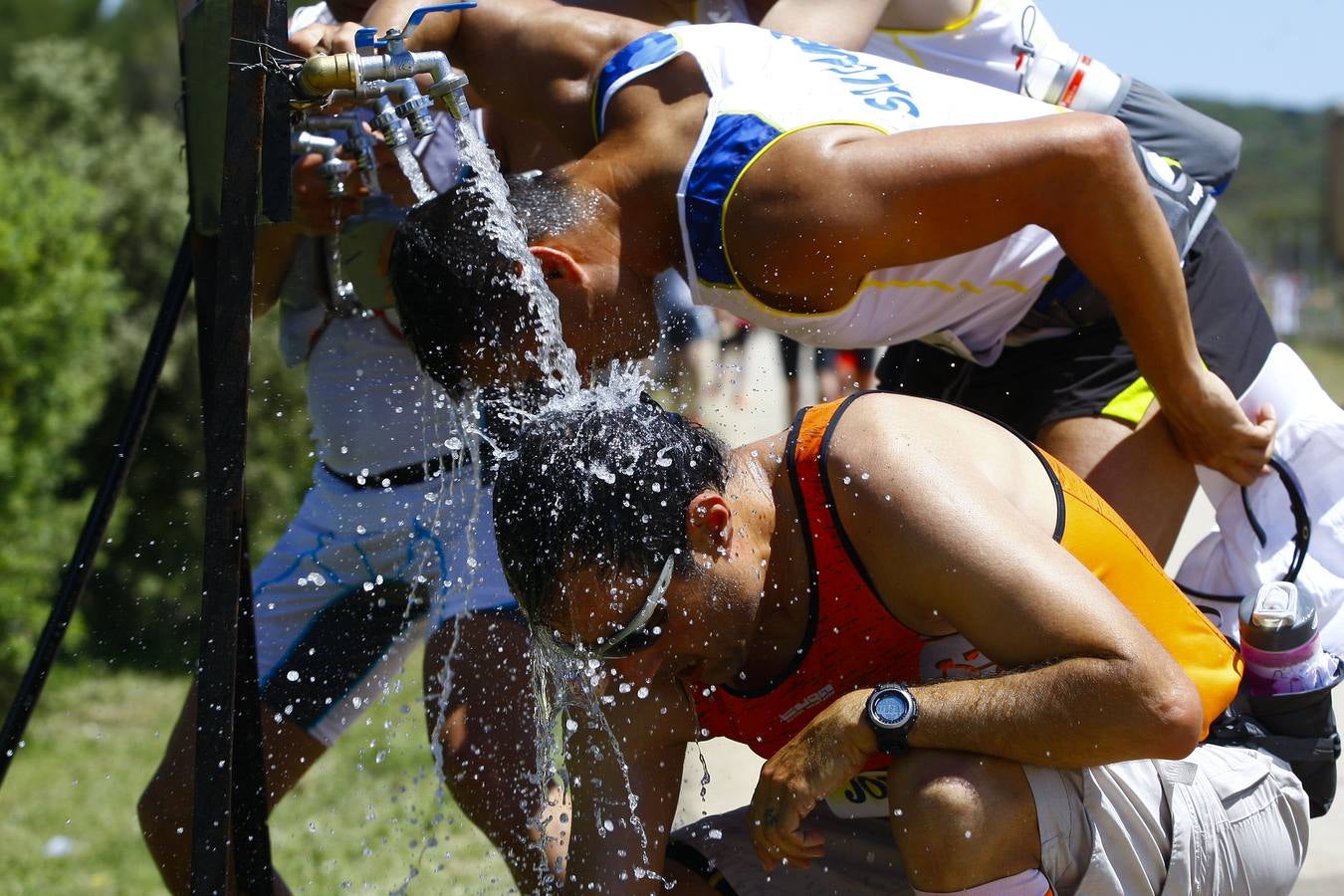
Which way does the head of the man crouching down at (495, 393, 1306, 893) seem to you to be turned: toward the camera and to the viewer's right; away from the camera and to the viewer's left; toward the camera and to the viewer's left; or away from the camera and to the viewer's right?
toward the camera and to the viewer's left

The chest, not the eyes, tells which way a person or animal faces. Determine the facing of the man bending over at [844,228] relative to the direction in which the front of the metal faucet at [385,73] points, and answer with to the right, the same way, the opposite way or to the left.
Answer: the opposite way

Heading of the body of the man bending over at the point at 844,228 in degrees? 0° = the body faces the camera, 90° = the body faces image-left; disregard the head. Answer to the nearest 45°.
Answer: approximately 90°

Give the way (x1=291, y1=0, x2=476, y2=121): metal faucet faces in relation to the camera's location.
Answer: facing to the right of the viewer
